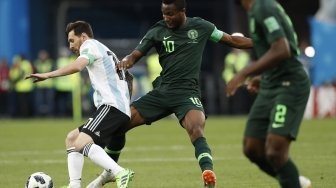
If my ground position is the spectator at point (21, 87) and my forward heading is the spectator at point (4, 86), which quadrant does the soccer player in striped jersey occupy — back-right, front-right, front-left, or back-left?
back-left

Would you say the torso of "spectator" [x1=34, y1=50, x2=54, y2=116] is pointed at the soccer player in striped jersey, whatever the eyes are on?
yes

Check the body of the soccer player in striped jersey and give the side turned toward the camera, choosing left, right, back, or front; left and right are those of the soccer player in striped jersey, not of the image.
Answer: left

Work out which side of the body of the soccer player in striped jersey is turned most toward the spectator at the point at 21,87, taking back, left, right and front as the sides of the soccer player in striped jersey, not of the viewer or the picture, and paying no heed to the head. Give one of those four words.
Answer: right

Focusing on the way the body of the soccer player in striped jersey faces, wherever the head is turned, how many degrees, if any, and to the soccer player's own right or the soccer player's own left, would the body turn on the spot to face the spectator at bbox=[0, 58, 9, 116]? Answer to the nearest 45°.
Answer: approximately 90° to the soccer player's own right

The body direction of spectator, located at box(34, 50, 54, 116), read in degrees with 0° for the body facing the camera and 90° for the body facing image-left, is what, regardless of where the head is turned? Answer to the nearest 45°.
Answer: approximately 0°

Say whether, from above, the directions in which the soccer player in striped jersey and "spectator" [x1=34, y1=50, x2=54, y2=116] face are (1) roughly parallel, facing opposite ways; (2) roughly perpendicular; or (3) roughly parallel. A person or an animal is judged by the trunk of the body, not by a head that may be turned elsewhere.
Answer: roughly perpendicular

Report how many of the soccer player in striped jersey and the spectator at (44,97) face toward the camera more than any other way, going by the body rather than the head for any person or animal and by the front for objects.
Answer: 1

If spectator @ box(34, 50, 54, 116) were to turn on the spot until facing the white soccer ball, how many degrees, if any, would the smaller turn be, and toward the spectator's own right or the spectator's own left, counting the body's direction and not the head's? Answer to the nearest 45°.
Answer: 0° — they already face it

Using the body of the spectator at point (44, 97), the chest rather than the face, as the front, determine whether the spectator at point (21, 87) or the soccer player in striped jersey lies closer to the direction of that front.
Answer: the soccer player in striped jersey
